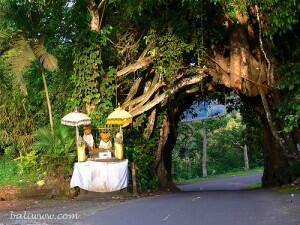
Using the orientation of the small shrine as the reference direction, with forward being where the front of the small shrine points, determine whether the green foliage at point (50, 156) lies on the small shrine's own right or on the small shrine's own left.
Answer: on the small shrine's own right

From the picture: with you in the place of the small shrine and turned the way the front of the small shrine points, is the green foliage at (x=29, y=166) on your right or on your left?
on your right

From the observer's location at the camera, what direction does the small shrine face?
facing the viewer

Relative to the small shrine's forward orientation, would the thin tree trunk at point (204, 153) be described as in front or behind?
behind

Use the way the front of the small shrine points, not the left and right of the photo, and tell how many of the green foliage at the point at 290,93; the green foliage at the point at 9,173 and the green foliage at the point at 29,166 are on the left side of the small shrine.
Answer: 1

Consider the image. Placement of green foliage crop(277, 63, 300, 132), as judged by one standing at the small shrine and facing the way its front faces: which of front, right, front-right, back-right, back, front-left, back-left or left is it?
left

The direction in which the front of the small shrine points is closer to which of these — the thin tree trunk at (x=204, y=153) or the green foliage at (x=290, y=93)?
the green foliage

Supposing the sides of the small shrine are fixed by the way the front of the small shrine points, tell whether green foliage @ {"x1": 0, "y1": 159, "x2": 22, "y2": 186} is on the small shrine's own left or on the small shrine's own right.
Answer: on the small shrine's own right

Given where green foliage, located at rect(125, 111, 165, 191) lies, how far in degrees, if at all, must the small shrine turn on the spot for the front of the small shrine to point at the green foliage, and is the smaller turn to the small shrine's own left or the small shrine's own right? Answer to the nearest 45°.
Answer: approximately 135° to the small shrine's own left
